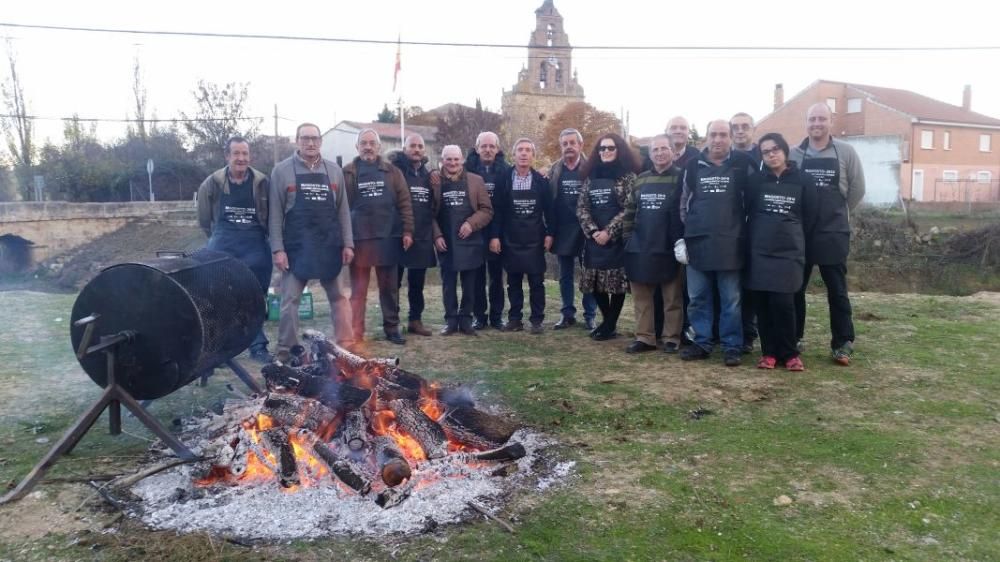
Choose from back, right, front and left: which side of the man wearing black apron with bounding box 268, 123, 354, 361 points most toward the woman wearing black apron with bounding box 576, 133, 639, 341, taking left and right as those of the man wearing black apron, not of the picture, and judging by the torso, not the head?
left

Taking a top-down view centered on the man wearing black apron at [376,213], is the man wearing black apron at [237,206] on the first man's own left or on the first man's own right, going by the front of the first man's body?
on the first man's own right

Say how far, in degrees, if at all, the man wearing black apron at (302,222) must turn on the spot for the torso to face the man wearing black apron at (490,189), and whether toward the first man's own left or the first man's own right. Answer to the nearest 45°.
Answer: approximately 135° to the first man's own left

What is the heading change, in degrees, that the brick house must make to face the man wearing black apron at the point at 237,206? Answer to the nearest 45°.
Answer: approximately 45° to its right

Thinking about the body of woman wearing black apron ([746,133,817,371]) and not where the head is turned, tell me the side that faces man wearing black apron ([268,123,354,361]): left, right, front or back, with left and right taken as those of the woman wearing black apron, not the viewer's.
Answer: right

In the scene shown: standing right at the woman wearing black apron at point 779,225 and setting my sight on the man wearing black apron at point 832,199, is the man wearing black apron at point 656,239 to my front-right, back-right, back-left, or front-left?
back-left

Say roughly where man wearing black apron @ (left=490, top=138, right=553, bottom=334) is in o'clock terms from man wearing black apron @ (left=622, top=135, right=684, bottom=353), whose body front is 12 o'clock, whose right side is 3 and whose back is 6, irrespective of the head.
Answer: man wearing black apron @ (left=490, top=138, right=553, bottom=334) is roughly at 4 o'clock from man wearing black apron @ (left=622, top=135, right=684, bottom=353).

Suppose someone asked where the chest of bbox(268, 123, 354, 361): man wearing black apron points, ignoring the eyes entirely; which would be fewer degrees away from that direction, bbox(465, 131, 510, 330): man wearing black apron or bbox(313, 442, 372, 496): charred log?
the charred log

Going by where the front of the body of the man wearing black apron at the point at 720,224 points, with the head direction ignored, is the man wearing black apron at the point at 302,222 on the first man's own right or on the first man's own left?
on the first man's own right
